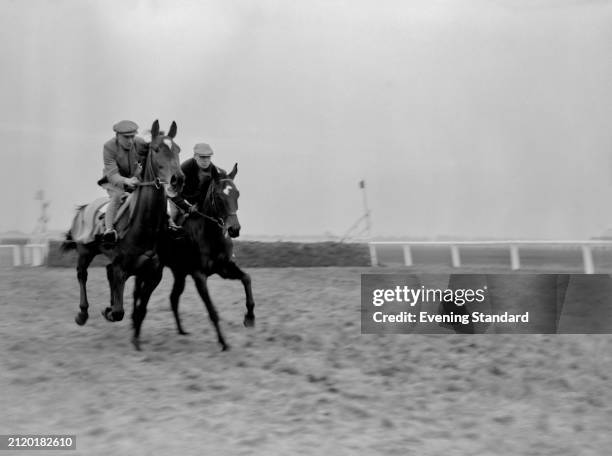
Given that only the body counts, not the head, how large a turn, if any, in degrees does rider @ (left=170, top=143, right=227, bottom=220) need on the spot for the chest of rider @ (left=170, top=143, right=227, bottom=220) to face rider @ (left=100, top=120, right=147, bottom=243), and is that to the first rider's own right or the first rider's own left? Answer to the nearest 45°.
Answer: approximately 135° to the first rider's own right

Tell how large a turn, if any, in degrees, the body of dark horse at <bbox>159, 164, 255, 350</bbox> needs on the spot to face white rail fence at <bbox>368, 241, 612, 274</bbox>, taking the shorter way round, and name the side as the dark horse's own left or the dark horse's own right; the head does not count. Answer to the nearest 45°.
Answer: approximately 90° to the dark horse's own left

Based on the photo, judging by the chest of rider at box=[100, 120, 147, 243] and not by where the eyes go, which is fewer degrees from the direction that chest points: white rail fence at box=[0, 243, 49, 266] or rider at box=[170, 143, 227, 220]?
the rider

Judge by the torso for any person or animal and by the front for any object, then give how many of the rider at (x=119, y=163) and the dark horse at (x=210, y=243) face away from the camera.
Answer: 0

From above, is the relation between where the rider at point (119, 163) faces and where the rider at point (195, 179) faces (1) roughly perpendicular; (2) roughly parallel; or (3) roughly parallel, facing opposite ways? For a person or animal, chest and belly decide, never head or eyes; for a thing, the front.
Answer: roughly parallel

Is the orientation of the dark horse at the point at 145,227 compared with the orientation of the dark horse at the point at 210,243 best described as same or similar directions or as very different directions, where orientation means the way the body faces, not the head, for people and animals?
same or similar directions

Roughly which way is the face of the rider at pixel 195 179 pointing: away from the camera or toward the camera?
toward the camera

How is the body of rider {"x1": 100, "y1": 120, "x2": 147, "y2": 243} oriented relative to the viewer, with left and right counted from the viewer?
facing the viewer and to the right of the viewer

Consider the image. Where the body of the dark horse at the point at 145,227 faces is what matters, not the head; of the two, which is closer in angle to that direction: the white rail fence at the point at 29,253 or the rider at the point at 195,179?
the rider

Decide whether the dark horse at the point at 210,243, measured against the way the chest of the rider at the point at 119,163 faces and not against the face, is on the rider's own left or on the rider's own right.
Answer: on the rider's own left

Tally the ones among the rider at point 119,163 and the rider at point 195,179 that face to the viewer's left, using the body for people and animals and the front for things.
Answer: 0

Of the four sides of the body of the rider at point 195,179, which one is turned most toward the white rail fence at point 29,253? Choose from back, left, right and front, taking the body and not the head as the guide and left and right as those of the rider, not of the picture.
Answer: back
